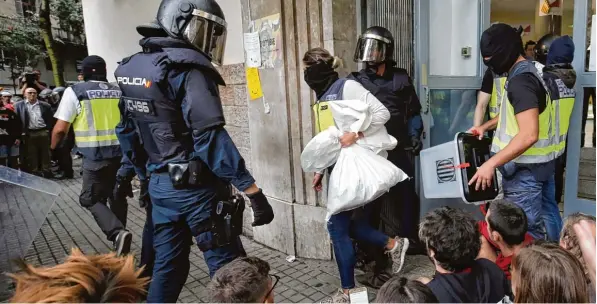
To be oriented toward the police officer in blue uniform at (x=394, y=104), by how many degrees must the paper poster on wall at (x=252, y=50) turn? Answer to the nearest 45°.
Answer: approximately 90° to its left

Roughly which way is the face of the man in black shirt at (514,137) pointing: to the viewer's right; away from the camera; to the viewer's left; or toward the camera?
to the viewer's left

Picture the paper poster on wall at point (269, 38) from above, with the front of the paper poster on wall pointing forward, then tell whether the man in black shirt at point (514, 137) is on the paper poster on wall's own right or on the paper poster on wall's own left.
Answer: on the paper poster on wall's own left

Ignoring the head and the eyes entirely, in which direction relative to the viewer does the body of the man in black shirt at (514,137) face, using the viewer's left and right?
facing to the left of the viewer

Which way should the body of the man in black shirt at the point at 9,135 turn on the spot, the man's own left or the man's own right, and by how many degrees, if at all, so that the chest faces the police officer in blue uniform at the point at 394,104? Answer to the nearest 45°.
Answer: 0° — they already face them

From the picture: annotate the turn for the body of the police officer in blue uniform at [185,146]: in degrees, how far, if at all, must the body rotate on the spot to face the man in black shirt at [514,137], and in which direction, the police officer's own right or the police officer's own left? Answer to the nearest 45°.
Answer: approximately 45° to the police officer's own right

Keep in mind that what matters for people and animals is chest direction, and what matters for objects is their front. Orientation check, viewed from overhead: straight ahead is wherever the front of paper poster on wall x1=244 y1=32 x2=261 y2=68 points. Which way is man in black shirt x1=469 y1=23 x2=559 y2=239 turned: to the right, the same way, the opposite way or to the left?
to the right

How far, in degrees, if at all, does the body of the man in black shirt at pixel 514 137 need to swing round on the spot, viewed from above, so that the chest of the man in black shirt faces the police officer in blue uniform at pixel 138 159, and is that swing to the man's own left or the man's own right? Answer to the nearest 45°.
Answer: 0° — they already face them

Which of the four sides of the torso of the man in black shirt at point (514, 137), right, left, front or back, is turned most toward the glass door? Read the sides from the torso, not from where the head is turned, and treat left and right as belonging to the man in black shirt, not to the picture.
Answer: right

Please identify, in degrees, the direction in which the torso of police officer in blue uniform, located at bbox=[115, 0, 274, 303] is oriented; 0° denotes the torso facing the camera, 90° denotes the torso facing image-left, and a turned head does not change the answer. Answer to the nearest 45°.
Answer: approximately 225°

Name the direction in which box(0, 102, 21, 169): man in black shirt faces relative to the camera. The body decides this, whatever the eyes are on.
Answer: toward the camera

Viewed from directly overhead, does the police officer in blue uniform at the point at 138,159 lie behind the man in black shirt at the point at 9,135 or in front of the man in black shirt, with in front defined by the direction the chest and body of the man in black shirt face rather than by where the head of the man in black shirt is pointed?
in front

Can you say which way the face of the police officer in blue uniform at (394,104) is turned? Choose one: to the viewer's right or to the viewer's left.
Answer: to the viewer's left
